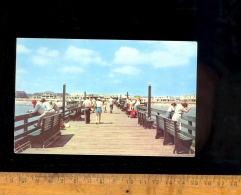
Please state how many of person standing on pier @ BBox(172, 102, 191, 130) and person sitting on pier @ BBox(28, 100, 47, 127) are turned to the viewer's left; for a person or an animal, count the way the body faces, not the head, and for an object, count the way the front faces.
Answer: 1

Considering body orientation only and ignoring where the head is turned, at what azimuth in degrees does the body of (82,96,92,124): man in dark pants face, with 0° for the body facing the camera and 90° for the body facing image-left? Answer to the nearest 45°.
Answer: approximately 180°

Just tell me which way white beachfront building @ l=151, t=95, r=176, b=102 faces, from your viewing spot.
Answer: facing the viewer

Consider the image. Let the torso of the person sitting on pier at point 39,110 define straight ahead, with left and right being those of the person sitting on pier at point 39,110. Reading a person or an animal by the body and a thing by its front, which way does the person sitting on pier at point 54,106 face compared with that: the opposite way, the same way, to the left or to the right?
the same way

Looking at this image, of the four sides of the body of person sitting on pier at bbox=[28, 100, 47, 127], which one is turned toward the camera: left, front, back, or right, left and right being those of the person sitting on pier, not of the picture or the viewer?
left
